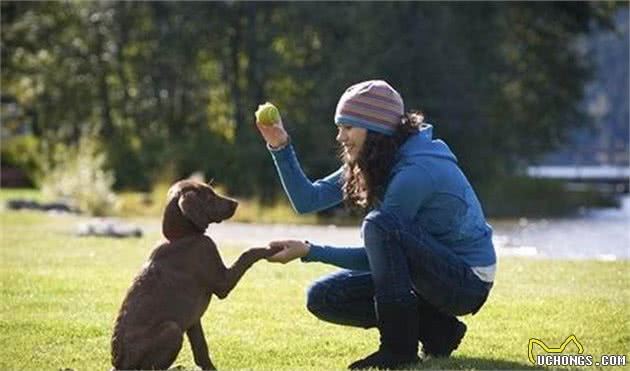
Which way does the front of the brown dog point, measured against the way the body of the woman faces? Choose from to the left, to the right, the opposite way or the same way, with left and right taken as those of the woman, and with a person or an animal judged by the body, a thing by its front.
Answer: the opposite way

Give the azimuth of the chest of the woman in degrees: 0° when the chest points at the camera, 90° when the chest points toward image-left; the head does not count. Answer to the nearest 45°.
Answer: approximately 90°

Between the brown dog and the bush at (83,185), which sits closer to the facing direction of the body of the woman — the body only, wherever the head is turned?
the brown dog

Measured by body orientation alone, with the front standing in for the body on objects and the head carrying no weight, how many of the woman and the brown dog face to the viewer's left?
1

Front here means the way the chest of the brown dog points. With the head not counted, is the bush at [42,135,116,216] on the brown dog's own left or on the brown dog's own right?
on the brown dog's own left

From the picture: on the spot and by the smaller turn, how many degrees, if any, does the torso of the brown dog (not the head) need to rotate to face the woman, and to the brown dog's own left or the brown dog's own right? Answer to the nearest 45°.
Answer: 0° — it already faces them

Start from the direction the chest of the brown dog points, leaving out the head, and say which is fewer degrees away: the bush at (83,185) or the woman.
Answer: the woman

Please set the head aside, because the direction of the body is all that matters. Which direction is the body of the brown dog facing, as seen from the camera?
to the viewer's right

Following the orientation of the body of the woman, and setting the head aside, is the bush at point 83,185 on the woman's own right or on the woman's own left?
on the woman's own right

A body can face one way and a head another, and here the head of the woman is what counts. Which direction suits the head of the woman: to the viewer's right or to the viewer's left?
to the viewer's left

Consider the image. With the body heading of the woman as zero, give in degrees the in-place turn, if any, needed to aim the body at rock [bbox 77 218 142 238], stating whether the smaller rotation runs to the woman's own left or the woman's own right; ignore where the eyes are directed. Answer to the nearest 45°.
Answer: approximately 45° to the woman's own right

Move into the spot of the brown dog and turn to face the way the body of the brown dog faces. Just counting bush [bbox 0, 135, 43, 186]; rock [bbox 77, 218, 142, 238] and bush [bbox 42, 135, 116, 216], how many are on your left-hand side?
3
